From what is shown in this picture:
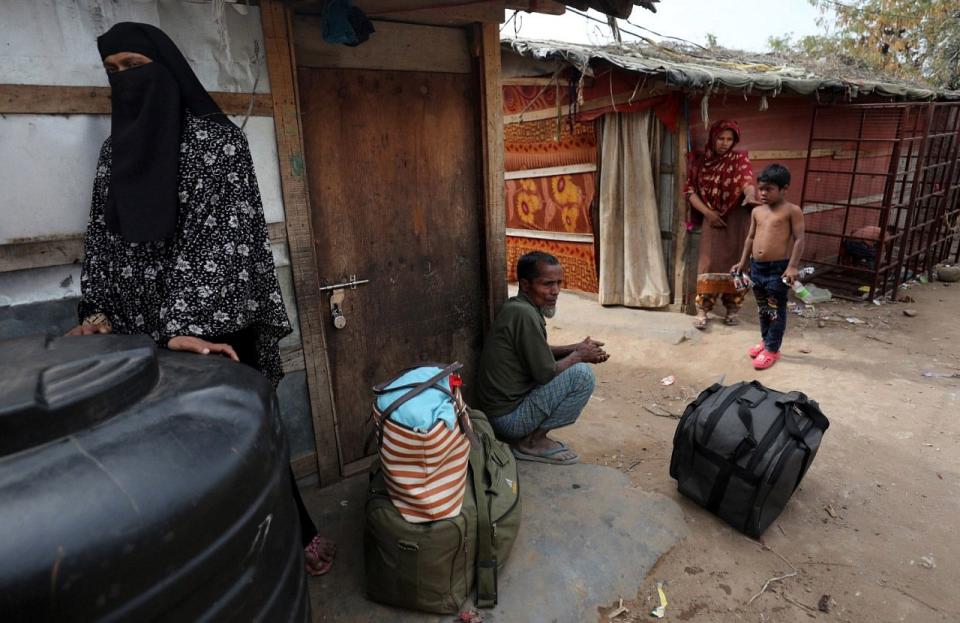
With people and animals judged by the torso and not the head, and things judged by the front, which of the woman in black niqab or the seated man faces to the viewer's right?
the seated man

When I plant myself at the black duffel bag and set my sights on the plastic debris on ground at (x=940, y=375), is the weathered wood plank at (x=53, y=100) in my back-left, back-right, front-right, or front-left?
back-left

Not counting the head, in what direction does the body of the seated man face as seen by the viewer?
to the viewer's right

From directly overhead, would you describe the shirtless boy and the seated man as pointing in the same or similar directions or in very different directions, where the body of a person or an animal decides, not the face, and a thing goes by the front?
very different directions

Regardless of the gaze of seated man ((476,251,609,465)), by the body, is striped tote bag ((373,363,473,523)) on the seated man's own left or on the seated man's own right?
on the seated man's own right

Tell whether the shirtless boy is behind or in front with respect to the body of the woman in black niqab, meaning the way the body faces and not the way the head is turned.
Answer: behind

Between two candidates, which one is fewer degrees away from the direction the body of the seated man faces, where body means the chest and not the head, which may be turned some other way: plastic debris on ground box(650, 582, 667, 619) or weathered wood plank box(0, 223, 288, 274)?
the plastic debris on ground

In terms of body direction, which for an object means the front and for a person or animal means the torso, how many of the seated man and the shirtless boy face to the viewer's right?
1

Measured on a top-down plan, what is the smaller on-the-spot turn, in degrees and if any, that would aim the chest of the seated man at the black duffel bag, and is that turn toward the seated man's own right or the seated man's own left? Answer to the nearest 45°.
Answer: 0° — they already face it
